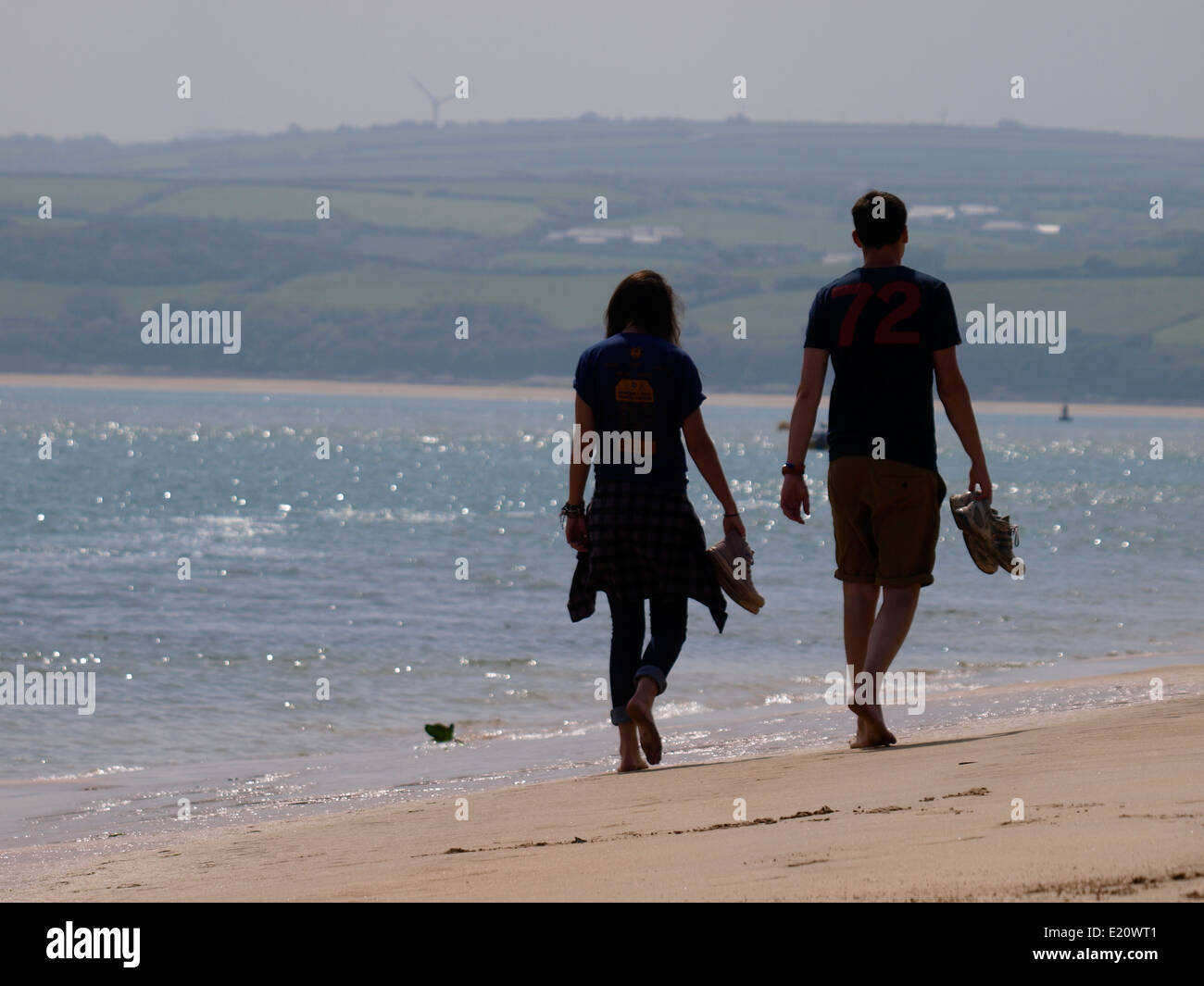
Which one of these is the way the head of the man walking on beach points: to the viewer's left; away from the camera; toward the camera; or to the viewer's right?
away from the camera

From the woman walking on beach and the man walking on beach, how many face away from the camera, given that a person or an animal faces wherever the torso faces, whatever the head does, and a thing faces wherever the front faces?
2

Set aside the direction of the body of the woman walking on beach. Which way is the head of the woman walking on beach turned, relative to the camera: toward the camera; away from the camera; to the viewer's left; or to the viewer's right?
away from the camera

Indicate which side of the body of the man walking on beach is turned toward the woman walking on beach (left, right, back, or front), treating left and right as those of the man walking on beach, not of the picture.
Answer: left

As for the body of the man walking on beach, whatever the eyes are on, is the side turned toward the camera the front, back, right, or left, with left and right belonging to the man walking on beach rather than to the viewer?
back

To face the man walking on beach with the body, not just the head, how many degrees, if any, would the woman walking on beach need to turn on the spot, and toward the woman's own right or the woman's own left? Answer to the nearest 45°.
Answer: approximately 90° to the woman's own right

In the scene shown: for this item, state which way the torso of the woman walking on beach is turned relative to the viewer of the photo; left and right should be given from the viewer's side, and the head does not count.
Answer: facing away from the viewer
